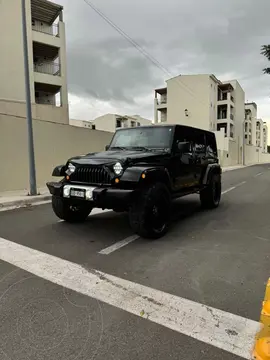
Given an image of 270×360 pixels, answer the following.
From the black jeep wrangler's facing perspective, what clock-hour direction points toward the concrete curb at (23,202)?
The concrete curb is roughly at 3 o'clock from the black jeep wrangler.

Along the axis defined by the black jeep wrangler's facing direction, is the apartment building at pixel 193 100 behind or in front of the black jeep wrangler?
behind

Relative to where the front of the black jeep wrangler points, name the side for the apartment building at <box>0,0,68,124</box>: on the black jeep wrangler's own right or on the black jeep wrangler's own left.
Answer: on the black jeep wrangler's own right

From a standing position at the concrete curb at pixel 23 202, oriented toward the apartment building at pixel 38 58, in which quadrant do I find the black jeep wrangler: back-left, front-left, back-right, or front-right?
back-right

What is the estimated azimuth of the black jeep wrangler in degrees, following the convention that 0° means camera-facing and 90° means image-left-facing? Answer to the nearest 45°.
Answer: approximately 45°
